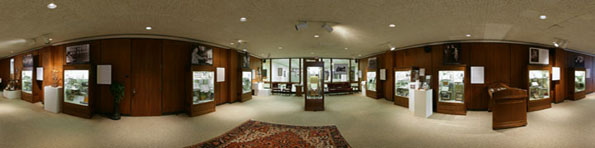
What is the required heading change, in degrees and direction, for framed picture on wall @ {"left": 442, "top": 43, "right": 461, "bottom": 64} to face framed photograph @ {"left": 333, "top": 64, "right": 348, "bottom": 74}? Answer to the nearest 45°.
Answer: approximately 135° to its right

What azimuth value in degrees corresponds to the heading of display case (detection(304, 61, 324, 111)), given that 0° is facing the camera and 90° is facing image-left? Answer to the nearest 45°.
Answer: approximately 0°

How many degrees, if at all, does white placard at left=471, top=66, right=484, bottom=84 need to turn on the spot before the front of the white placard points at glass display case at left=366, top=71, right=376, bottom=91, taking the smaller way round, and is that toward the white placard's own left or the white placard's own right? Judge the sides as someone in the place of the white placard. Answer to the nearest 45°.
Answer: approximately 135° to the white placard's own right
